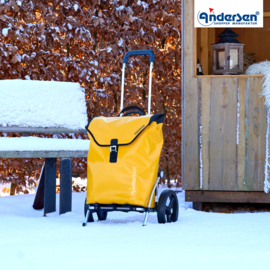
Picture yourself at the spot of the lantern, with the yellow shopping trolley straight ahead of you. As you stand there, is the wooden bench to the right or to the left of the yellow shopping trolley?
right

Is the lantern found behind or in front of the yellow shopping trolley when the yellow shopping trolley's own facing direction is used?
behind

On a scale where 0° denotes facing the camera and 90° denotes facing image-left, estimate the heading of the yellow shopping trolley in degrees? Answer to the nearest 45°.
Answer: approximately 45°

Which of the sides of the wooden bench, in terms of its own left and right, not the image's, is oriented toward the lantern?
left

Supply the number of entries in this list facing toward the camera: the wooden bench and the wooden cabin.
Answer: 2

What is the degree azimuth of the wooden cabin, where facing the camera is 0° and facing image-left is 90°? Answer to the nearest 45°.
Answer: approximately 0°

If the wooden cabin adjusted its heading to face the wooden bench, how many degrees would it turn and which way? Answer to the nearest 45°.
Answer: approximately 90° to its right

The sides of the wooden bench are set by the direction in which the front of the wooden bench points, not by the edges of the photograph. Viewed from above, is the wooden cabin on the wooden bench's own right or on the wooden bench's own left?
on the wooden bench's own left
